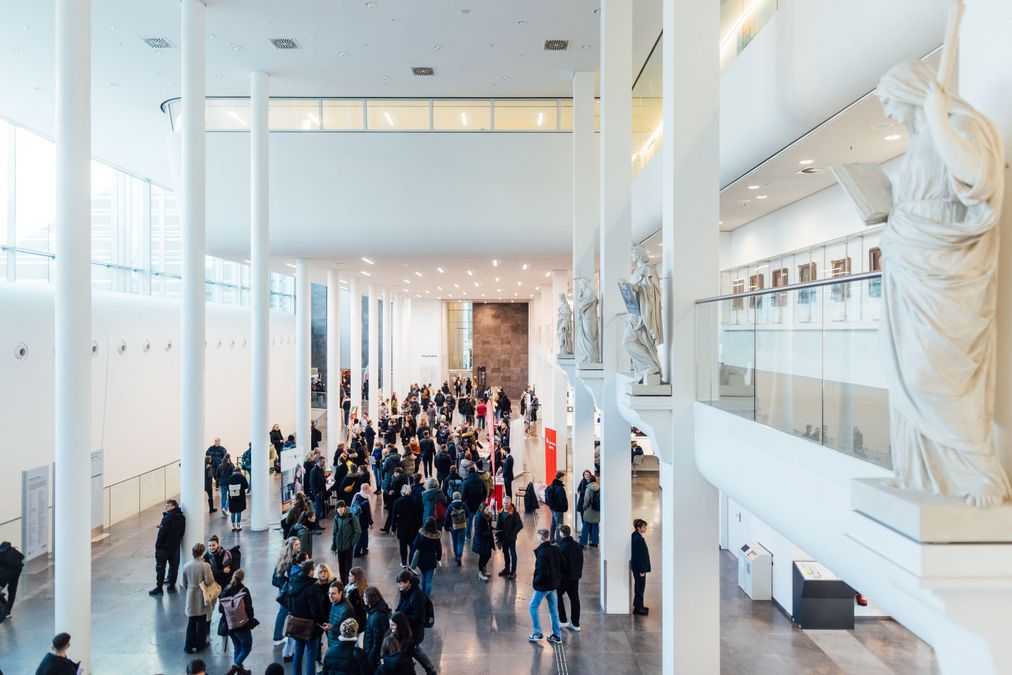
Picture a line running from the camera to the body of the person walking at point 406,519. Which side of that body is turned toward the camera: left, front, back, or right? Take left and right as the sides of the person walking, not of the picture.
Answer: back

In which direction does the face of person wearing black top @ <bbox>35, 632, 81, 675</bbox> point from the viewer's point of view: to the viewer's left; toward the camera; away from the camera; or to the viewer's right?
away from the camera

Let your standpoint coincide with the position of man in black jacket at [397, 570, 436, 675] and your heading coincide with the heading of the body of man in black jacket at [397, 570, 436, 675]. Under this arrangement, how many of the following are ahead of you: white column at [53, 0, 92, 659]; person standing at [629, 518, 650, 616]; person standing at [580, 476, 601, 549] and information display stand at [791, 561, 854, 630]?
1

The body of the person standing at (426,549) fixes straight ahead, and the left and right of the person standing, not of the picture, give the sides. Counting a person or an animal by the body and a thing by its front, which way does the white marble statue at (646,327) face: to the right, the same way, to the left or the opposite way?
to the left

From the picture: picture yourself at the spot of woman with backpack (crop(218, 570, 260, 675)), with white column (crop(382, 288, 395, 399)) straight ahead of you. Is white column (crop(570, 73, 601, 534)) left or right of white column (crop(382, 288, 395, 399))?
right

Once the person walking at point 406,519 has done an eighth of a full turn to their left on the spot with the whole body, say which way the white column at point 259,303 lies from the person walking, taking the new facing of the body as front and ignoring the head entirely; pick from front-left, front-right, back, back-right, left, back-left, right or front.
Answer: front

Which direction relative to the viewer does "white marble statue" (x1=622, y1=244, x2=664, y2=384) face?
to the viewer's left

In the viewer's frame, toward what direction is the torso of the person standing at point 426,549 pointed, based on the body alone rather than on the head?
away from the camera
